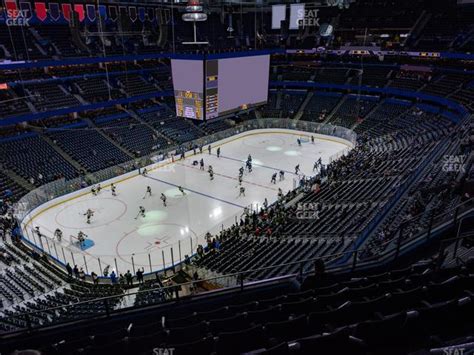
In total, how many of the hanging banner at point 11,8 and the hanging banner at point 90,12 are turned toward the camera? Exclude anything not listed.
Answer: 2

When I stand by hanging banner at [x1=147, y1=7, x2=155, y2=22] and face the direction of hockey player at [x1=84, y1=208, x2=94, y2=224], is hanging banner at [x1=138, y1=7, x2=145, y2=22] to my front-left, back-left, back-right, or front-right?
front-right

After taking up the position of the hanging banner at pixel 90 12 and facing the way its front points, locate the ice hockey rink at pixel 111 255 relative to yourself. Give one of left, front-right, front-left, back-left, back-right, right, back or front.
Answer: front

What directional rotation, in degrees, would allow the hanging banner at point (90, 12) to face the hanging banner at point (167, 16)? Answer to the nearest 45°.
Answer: approximately 135° to its left

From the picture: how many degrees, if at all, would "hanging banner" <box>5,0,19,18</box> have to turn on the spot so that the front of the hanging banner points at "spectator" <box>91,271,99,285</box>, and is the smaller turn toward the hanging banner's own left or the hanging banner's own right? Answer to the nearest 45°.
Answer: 0° — it already faces them

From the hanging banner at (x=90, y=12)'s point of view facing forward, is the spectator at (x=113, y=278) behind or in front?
in front

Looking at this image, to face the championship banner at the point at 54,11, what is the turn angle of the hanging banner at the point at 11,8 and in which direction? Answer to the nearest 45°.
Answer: approximately 135° to its left

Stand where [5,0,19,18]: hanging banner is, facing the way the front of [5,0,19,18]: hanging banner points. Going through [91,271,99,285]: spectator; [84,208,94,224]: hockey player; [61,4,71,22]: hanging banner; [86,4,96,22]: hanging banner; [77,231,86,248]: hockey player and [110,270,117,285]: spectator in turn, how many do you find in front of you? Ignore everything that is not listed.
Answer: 4

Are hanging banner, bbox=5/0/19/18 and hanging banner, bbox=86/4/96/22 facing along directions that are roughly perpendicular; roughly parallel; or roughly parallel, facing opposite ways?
roughly parallel

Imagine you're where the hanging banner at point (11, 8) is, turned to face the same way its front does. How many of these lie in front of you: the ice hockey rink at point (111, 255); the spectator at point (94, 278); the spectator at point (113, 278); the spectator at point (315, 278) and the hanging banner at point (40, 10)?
4

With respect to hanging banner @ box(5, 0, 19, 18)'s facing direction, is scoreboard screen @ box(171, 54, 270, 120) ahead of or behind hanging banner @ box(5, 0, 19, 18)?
ahead

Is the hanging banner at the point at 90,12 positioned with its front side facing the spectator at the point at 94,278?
yes

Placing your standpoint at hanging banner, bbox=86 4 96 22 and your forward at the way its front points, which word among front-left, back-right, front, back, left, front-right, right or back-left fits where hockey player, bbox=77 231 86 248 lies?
front

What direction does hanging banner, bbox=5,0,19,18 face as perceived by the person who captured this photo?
facing the viewer

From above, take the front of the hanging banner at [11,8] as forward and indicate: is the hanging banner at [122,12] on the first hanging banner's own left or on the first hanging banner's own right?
on the first hanging banner's own left

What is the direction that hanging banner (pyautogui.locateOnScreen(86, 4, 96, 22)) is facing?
toward the camera

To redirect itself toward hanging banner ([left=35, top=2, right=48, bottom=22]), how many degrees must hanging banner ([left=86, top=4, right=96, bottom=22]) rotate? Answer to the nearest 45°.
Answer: approximately 45° to its right

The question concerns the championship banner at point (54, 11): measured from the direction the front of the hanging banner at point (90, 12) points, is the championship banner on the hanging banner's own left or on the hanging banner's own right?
on the hanging banner's own right
